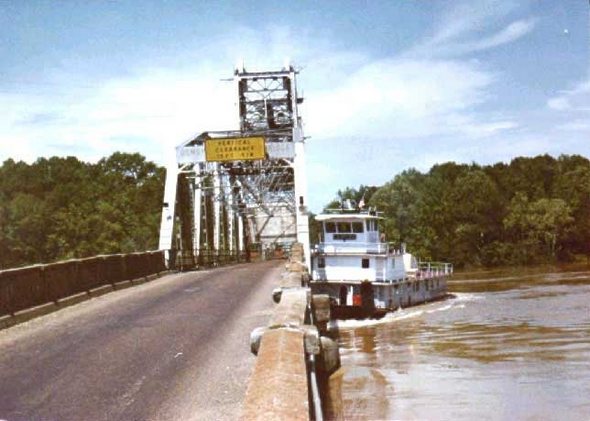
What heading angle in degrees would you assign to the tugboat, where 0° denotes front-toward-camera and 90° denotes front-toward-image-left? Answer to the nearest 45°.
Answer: approximately 45°
